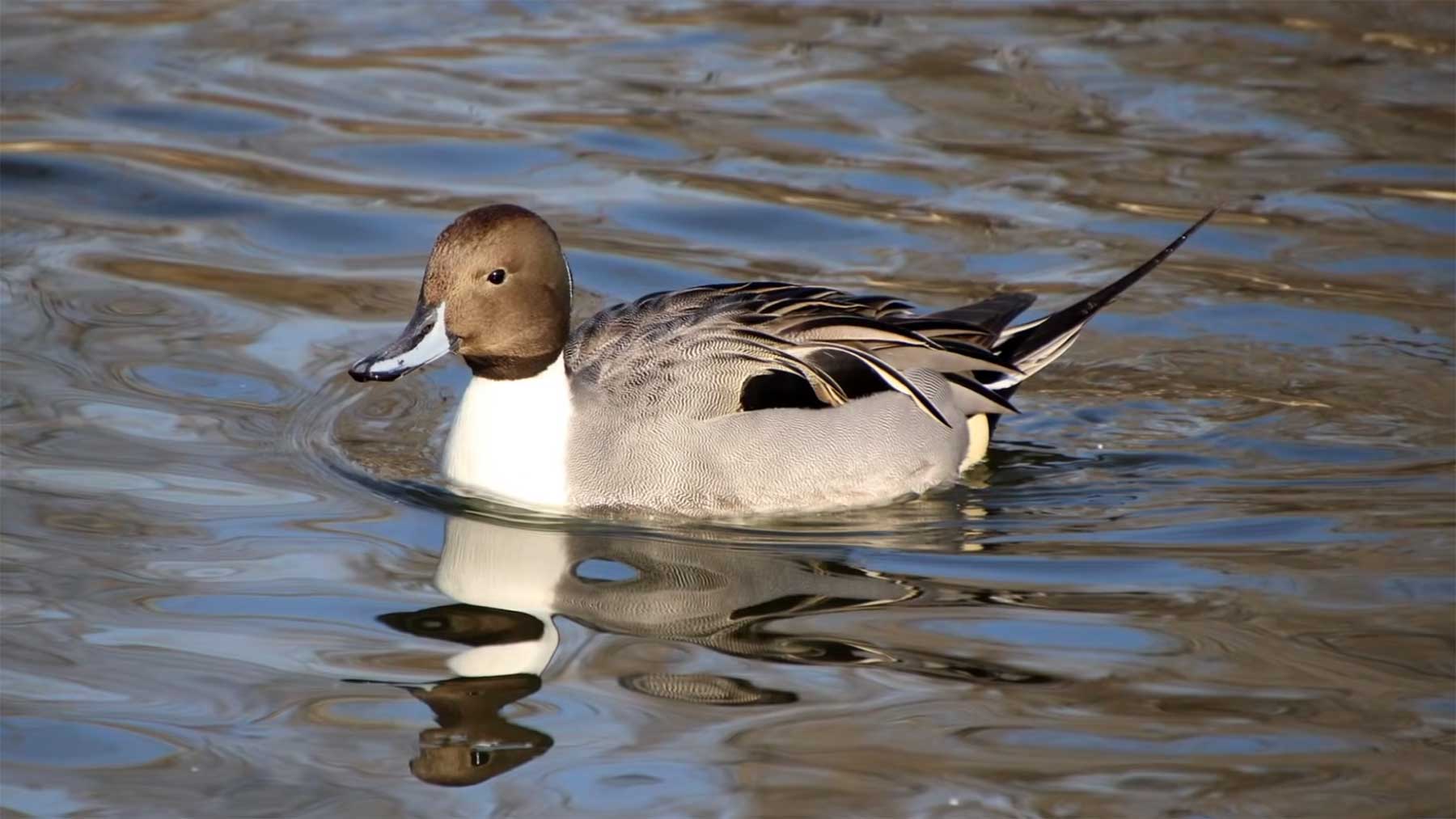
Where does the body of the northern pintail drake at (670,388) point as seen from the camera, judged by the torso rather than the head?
to the viewer's left
